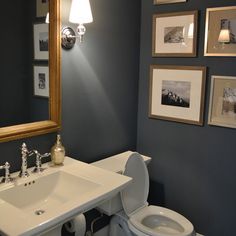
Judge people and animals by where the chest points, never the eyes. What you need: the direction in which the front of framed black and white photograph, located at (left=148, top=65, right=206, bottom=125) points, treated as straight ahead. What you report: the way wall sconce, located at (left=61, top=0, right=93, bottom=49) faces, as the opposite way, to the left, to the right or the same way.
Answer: to the left

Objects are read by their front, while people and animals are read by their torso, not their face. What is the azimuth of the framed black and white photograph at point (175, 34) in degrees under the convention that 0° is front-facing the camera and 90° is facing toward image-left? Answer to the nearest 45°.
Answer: approximately 45°

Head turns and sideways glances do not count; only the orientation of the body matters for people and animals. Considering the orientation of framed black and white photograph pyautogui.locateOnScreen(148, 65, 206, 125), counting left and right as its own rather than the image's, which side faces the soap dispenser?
front

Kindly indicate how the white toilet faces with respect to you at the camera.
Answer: facing the viewer and to the right of the viewer

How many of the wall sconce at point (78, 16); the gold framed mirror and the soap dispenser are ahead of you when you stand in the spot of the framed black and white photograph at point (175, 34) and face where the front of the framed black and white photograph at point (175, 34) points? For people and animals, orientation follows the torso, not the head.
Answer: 3

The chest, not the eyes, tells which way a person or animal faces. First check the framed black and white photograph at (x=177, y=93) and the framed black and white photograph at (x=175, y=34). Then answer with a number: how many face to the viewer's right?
0

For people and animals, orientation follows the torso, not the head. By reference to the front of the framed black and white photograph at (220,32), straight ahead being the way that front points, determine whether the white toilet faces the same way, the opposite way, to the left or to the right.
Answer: to the left

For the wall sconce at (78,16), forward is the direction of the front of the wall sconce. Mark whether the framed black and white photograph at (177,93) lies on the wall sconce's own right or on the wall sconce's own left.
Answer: on the wall sconce's own left

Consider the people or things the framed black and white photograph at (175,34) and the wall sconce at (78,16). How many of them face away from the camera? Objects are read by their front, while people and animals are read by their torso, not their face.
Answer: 0
